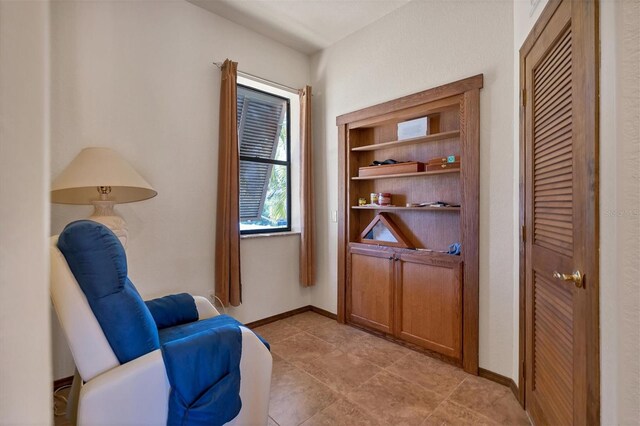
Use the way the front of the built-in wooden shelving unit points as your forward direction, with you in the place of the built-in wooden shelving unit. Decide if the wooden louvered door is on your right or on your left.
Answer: on your left

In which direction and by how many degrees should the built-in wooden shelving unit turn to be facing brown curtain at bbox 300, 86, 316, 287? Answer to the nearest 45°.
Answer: approximately 45° to its right

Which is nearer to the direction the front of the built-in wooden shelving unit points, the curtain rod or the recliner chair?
the recliner chair

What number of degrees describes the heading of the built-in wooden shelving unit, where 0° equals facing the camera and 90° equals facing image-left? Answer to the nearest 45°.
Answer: approximately 45°

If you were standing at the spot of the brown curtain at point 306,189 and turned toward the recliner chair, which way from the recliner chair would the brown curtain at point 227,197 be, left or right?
right

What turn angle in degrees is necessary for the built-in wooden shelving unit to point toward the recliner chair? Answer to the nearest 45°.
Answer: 0° — it already faces it

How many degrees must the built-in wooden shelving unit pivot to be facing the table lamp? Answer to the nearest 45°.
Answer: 0° — it already faces it

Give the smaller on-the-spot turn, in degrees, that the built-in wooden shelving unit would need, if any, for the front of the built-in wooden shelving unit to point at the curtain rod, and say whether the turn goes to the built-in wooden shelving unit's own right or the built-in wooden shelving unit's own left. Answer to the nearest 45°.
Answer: approximately 45° to the built-in wooden shelving unit's own right

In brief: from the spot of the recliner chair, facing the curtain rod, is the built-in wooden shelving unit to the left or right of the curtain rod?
right

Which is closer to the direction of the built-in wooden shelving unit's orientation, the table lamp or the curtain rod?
the table lamp

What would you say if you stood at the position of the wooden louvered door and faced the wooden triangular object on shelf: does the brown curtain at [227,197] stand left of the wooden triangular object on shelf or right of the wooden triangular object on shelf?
left

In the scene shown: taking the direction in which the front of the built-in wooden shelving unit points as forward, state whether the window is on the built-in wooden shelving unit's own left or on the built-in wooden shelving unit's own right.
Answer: on the built-in wooden shelving unit's own right
